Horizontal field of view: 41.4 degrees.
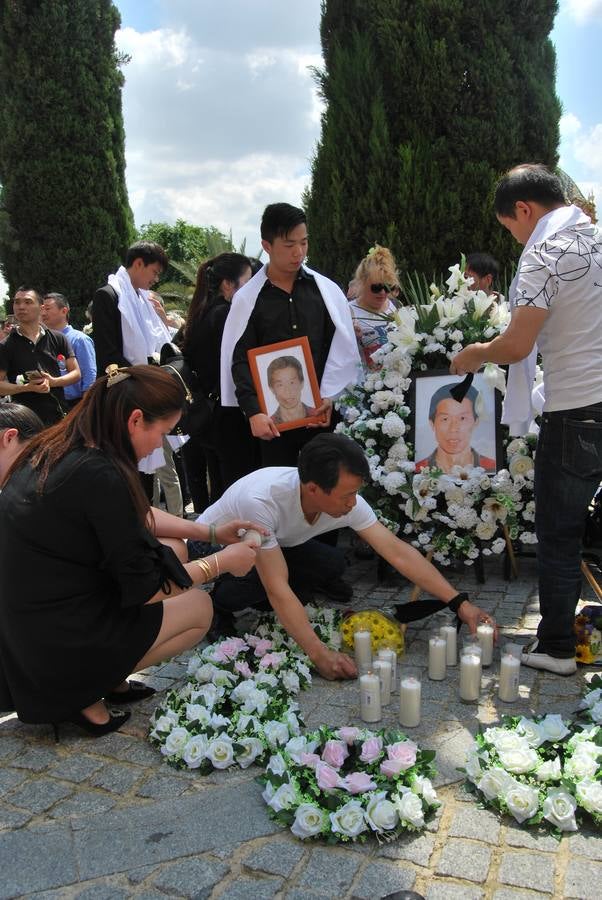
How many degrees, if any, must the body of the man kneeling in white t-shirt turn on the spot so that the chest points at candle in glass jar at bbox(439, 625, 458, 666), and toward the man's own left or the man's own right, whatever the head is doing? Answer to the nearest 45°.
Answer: approximately 45° to the man's own left

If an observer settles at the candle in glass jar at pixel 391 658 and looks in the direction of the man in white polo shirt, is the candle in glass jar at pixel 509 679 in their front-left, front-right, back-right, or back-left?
front-right

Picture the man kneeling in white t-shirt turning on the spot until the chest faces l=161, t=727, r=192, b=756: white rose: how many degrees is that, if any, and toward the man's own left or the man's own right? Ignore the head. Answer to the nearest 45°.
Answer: approximately 90° to the man's own right

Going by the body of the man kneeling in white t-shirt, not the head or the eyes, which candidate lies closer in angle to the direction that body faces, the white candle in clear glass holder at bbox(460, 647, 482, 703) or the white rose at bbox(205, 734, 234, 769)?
the white candle in clear glass holder

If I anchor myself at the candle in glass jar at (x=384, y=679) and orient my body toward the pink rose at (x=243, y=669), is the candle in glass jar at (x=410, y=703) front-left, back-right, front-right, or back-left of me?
back-left

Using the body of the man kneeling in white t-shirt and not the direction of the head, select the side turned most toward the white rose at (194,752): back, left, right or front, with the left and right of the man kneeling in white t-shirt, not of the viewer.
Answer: right

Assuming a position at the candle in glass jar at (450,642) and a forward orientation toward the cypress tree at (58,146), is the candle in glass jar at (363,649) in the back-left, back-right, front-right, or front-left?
front-left

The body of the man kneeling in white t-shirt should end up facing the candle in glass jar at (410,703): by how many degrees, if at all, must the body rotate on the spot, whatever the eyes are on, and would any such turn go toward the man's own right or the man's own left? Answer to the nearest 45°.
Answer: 0° — they already face it

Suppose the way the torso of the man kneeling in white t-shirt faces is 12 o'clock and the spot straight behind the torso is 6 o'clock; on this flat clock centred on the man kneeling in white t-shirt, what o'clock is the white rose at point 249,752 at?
The white rose is roughly at 2 o'clock from the man kneeling in white t-shirt.

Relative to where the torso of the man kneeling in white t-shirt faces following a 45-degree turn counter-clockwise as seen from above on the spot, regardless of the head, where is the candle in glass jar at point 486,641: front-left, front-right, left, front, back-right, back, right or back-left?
front

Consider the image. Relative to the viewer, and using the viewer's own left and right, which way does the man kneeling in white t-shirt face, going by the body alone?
facing the viewer and to the right of the viewer

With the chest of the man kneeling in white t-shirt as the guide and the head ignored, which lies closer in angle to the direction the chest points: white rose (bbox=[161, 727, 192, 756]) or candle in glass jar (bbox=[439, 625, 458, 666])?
the candle in glass jar

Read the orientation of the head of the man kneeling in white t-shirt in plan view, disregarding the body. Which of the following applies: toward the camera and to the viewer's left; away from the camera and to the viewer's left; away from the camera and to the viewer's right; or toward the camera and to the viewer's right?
toward the camera and to the viewer's right
